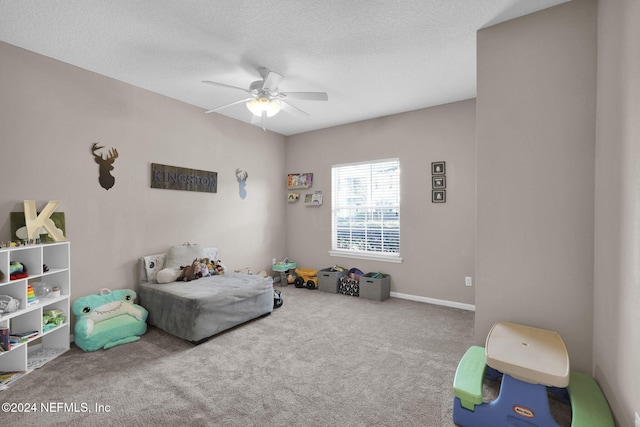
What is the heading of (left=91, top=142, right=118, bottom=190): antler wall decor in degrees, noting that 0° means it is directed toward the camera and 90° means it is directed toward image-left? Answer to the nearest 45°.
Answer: approximately 315°

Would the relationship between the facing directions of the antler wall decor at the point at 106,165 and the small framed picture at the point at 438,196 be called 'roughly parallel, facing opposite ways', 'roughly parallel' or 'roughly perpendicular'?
roughly perpendicular

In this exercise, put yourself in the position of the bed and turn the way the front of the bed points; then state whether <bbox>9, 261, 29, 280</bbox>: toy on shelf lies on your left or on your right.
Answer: on your right

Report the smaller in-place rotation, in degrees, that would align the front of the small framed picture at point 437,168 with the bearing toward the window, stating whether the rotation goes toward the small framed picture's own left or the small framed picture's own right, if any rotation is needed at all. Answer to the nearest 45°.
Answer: approximately 90° to the small framed picture's own right

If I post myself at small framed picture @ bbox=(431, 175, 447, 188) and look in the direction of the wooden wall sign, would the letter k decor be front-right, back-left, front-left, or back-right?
front-left

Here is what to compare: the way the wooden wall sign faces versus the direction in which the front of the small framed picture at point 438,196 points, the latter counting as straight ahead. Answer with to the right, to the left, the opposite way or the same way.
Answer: to the left

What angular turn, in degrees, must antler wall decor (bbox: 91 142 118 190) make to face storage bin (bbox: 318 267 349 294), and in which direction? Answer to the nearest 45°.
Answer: approximately 45° to its left

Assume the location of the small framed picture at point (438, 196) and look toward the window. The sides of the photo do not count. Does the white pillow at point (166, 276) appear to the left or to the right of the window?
left

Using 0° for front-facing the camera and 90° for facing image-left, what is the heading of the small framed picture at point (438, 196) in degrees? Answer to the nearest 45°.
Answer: approximately 0°

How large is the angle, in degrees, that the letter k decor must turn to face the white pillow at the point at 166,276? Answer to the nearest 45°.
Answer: approximately 90° to its left

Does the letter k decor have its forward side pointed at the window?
no

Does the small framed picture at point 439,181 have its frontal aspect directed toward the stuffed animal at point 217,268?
no

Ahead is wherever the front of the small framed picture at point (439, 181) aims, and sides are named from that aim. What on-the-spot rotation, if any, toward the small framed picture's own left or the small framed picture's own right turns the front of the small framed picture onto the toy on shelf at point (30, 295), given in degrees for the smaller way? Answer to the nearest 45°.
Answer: approximately 45° to the small framed picture's own right

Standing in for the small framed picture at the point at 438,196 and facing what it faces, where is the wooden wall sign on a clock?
The wooden wall sign is roughly at 2 o'clock from the small framed picture.

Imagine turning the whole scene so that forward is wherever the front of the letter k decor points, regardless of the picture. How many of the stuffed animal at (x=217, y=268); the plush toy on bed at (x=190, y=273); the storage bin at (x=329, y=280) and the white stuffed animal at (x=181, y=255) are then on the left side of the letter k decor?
4

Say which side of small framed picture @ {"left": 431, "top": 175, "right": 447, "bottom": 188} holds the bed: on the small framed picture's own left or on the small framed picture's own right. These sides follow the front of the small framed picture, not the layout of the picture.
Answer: on the small framed picture's own right

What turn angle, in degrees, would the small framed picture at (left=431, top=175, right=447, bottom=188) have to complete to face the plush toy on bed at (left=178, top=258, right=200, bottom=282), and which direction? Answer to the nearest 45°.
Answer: approximately 45° to its right

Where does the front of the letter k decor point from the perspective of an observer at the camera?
facing the viewer

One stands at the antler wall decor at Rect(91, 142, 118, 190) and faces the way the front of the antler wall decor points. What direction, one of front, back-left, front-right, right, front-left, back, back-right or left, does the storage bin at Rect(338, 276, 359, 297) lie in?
front-left
